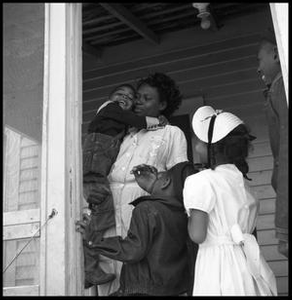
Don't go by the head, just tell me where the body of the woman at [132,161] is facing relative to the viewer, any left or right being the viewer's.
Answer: facing the viewer and to the left of the viewer

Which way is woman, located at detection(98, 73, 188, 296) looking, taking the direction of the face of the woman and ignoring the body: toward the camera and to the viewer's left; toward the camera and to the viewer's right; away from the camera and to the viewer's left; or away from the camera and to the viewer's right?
toward the camera and to the viewer's left

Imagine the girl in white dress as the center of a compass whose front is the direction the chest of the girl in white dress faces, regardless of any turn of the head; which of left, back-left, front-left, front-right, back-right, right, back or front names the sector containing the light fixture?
front-right

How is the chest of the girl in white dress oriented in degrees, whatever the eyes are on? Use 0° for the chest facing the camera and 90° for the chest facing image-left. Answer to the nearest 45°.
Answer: approximately 135°

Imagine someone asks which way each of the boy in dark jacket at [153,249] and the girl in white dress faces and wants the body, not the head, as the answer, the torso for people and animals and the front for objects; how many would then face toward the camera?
0

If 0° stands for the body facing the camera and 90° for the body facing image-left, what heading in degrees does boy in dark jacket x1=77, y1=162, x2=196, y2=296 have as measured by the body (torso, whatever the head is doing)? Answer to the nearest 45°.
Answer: approximately 135°
